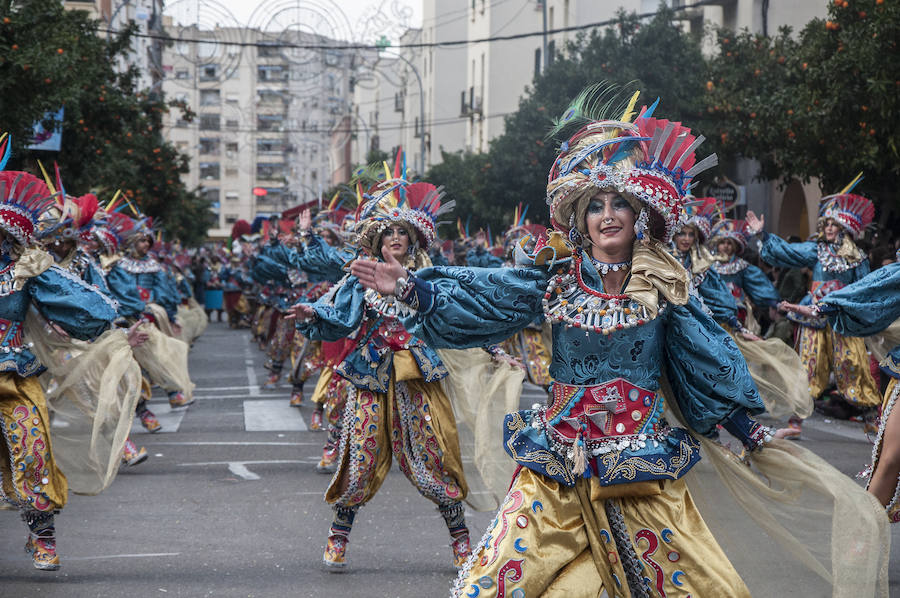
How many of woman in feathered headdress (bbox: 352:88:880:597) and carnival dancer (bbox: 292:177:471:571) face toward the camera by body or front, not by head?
2

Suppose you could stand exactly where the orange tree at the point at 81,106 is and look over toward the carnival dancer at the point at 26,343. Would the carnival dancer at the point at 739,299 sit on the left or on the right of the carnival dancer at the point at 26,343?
left

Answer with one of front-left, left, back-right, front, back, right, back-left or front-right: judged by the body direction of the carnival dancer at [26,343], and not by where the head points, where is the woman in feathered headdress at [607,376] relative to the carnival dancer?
front-left

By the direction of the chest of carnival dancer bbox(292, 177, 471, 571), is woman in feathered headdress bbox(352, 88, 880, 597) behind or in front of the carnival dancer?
in front

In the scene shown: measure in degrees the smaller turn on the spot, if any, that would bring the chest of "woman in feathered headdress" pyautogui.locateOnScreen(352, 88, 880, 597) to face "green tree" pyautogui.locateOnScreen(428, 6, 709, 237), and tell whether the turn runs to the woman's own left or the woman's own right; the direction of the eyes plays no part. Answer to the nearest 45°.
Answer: approximately 180°

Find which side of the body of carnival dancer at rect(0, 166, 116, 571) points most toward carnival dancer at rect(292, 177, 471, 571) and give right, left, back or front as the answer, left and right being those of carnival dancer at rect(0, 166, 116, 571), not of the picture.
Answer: left

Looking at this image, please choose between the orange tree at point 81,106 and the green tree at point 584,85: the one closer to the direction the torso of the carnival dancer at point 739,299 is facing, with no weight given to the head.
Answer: the orange tree

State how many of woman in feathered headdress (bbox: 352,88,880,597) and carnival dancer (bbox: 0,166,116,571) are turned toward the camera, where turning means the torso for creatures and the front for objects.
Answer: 2

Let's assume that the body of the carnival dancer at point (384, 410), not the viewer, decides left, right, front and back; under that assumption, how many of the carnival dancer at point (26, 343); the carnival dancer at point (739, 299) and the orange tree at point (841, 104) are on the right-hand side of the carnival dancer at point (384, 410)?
1
